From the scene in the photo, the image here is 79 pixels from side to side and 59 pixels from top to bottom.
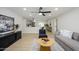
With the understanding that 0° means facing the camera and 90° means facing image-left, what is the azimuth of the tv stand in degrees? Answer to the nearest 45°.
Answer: approximately 315°
